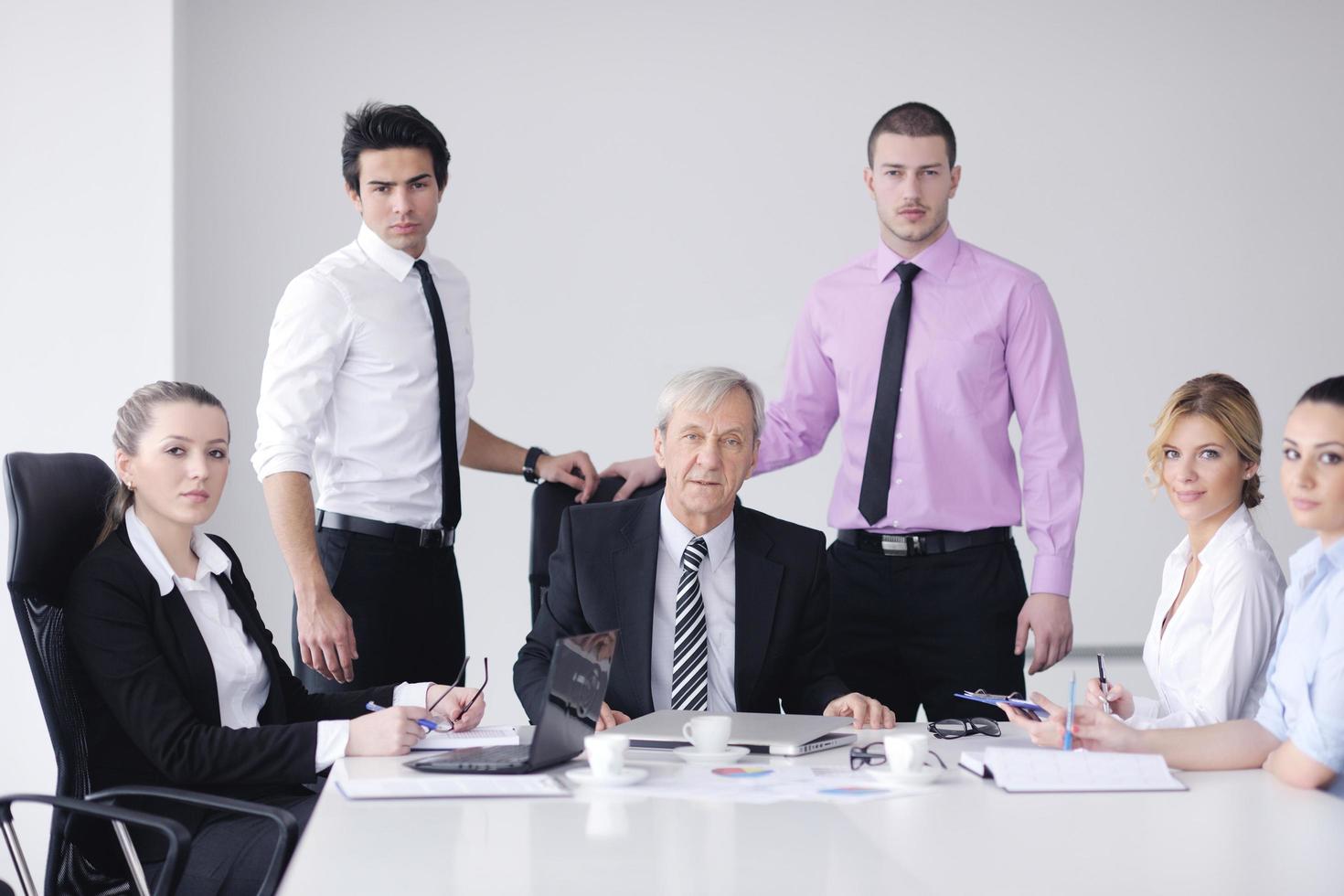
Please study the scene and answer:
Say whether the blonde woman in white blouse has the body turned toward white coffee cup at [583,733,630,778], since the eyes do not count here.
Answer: yes

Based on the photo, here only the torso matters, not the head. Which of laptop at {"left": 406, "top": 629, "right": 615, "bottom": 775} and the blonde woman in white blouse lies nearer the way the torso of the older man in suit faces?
the laptop

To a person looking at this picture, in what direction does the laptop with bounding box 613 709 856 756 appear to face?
facing away from the viewer and to the right of the viewer

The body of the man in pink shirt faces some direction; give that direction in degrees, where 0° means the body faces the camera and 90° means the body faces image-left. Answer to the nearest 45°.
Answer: approximately 0°

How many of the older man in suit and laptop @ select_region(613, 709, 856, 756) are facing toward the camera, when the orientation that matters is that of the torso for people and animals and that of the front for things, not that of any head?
1

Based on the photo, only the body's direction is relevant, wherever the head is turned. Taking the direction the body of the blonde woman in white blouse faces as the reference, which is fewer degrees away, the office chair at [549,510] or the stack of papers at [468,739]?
the stack of papers

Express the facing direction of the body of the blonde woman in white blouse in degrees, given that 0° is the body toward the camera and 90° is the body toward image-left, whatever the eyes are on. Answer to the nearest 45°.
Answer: approximately 45°
